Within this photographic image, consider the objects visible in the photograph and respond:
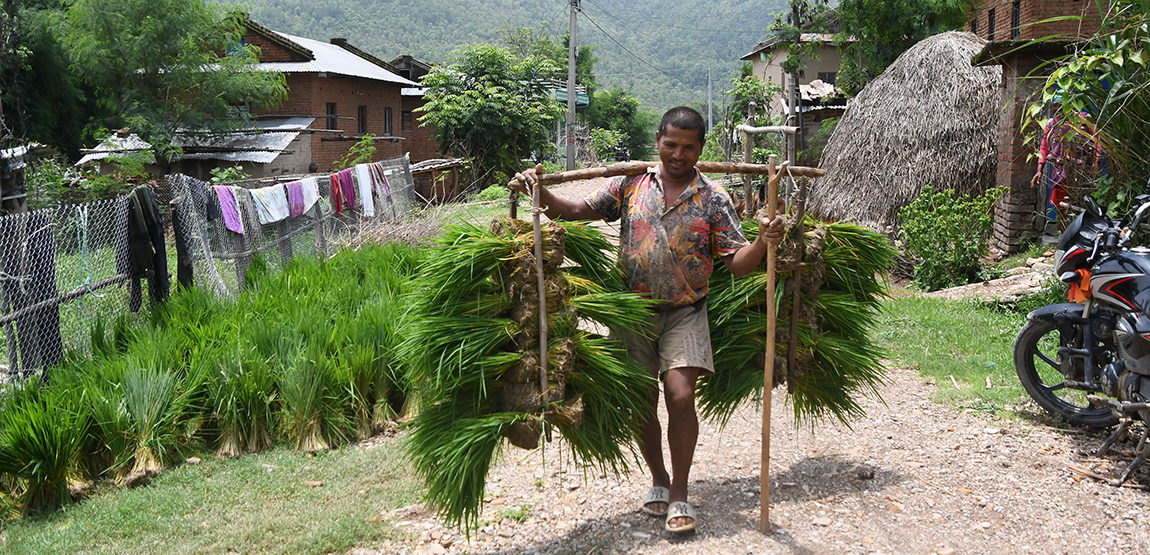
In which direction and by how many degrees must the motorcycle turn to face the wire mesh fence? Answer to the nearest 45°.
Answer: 0° — it already faces it

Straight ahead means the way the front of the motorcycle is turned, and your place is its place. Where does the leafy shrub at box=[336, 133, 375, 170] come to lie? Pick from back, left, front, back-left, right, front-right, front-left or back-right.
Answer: front-right

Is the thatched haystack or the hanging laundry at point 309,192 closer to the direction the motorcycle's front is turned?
the hanging laundry

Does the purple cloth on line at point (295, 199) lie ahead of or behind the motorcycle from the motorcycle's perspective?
ahead

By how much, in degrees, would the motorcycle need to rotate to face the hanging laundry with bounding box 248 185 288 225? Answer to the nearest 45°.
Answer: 0° — it already faces it

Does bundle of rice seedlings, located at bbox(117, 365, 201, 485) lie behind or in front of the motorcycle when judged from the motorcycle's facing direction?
in front

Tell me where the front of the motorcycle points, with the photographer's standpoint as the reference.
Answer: facing to the left of the viewer

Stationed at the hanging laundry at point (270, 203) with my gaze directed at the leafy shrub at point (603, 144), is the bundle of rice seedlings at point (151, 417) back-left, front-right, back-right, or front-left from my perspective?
back-right

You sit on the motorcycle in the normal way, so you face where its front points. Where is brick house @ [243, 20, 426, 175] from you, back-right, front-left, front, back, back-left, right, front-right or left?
front-right

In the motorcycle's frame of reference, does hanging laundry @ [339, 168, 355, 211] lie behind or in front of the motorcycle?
in front

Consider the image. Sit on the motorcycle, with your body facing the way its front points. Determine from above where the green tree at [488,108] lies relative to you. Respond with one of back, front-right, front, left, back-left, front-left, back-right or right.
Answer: front-right
